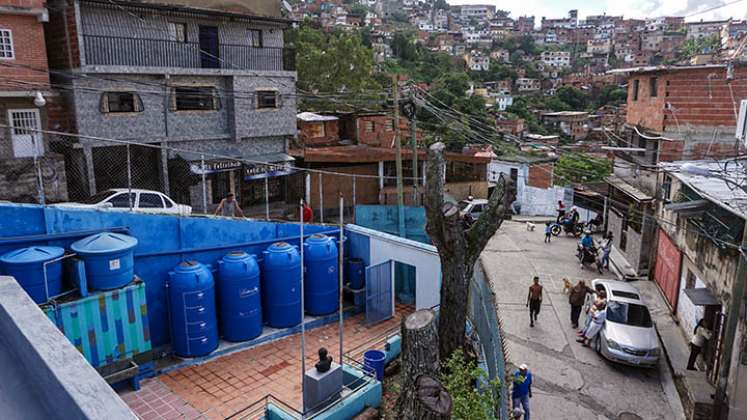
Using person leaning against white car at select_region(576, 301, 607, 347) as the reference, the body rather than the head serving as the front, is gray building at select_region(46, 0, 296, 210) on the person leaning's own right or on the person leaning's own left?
on the person leaning's own right

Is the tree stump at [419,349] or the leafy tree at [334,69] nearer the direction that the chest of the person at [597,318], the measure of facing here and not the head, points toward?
the tree stump

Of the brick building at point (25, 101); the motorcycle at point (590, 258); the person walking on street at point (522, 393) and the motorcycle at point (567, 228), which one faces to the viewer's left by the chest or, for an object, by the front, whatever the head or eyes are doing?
the motorcycle at point (567, 228)

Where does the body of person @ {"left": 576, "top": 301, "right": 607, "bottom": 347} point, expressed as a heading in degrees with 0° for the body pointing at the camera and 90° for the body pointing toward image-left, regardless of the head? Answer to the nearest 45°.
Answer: approximately 45°

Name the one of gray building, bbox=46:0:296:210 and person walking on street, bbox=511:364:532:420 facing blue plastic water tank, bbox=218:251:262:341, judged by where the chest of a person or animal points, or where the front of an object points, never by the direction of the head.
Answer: the gray building

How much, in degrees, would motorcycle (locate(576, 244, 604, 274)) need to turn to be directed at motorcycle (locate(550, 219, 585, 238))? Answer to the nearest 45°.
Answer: approximately 135° to its left

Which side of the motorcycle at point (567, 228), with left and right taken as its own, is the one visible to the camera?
left
